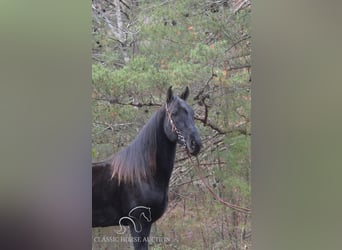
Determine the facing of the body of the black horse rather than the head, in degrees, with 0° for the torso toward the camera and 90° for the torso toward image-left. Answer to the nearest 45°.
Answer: approximately 270°
